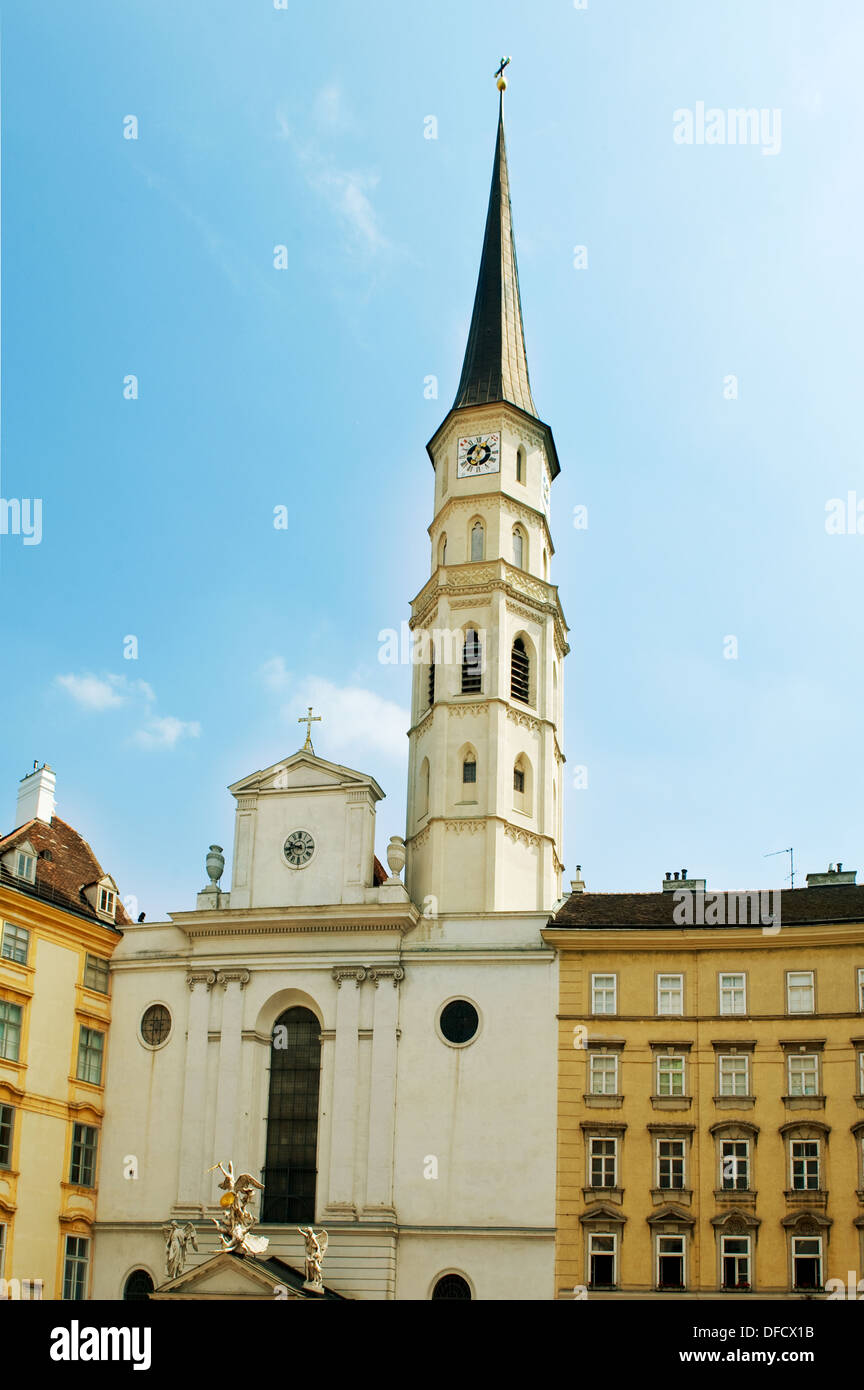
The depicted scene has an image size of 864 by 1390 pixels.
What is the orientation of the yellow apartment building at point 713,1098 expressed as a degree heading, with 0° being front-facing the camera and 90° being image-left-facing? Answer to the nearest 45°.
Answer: approximately 0°

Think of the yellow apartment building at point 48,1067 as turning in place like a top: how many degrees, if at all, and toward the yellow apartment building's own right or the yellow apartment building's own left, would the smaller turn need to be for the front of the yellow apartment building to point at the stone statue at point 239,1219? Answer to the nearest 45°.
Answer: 0° — it already faces it

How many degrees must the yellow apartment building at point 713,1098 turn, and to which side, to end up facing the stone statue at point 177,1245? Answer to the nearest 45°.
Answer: approximately 90° to its right

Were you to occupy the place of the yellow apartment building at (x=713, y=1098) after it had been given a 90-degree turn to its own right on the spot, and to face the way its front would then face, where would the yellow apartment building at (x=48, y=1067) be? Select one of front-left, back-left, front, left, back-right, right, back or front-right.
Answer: front

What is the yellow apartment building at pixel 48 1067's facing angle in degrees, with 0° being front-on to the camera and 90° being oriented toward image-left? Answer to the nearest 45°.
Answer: approximately 315°

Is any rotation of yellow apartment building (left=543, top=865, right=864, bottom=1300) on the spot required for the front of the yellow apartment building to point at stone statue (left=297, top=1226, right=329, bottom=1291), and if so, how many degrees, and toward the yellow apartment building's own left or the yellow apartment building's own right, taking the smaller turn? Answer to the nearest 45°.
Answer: approximately 90° to the yellow apartment building's own right
